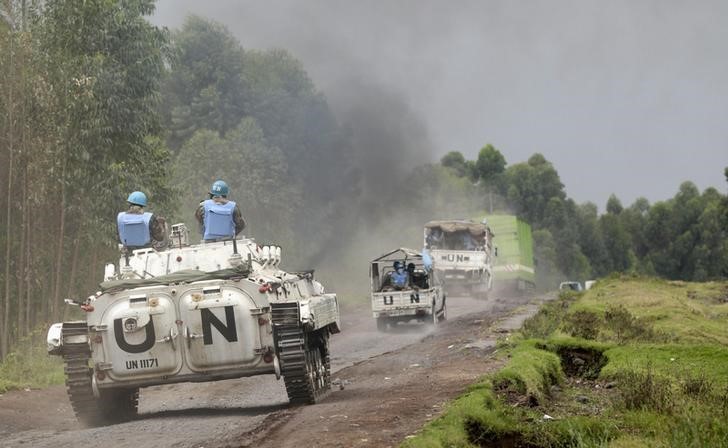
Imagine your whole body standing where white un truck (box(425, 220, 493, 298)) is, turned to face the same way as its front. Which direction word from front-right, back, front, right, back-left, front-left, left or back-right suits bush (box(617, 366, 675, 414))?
back

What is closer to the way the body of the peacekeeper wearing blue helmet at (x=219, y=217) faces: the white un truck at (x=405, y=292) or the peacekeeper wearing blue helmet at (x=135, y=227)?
the white un truck

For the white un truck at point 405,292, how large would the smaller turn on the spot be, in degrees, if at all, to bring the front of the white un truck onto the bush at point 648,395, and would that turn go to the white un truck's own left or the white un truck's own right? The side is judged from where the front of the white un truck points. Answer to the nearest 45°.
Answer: approximately 180°

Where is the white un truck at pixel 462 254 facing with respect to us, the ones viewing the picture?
facing away from the viewer

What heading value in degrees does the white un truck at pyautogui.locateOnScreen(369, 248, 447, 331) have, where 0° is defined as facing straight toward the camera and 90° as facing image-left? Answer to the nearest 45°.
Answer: approximately 180°

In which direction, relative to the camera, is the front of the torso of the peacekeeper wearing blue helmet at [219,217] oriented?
away from the camera

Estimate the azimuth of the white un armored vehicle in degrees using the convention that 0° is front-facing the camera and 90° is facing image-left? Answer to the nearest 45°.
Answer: approximately 180°

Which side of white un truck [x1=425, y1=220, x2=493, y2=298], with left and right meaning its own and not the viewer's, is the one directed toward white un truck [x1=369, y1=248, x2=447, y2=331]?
back

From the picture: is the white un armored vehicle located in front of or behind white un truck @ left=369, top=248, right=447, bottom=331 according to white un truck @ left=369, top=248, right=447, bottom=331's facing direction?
behind
